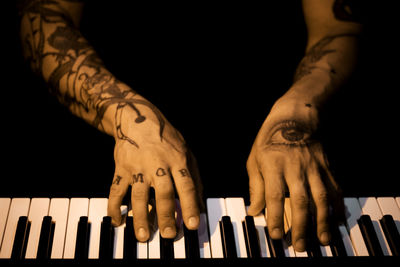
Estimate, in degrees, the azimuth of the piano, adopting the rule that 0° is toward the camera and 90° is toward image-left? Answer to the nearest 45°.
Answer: approximately 180°
